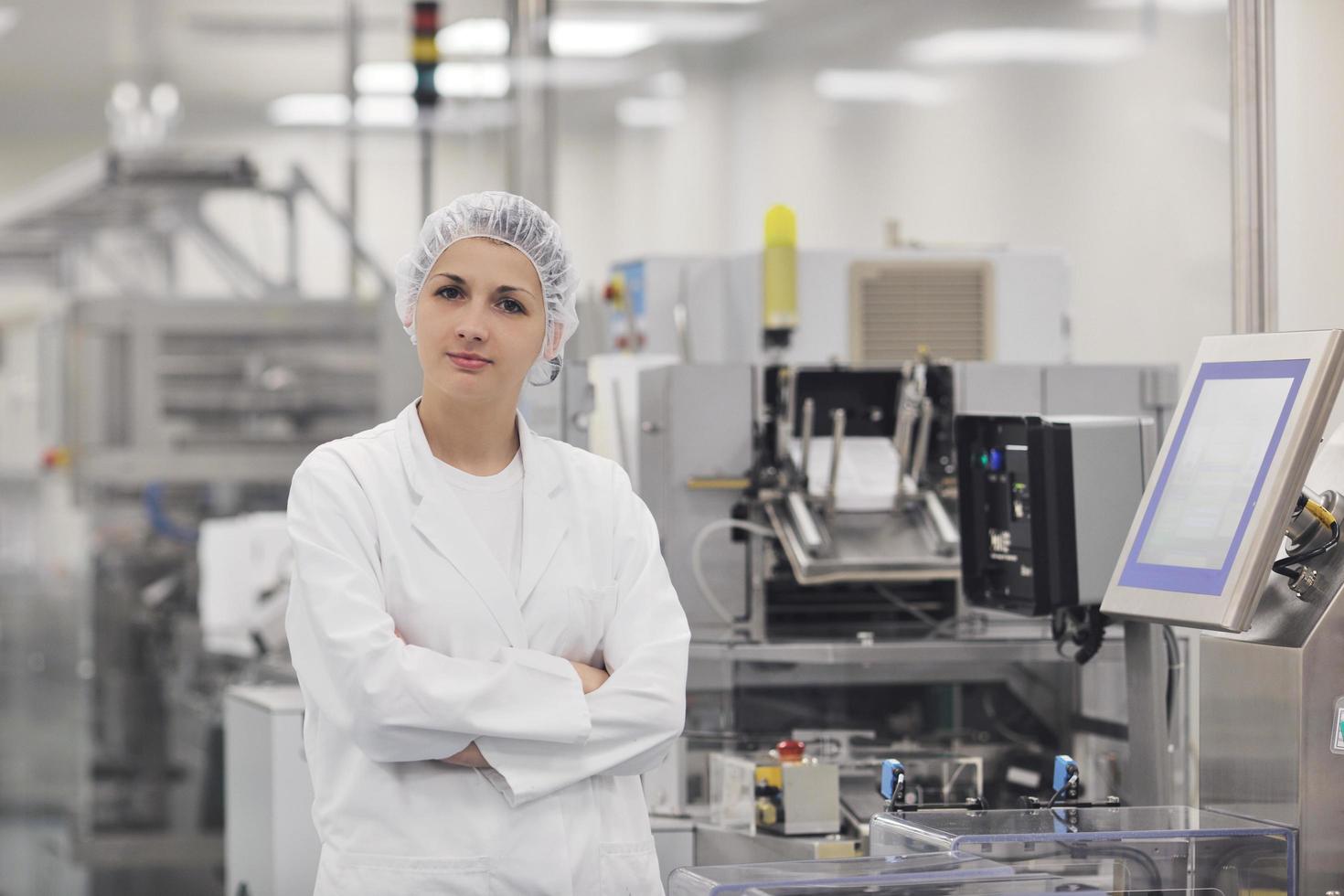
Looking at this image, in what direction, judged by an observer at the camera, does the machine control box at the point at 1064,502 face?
facing the viewer and to the left of the viewer

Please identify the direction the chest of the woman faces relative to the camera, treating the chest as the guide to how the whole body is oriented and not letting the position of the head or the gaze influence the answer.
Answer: toward the camera

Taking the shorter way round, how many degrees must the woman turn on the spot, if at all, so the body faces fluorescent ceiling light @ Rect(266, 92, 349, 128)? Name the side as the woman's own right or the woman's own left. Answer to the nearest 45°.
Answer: approximately 180°

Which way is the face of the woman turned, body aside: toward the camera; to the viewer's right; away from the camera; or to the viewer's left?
toward the camera

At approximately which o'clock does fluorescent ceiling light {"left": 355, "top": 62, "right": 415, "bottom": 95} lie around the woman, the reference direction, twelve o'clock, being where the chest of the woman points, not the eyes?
The fluorescent ceiling light is roughly at 6 o'clock from the woman.

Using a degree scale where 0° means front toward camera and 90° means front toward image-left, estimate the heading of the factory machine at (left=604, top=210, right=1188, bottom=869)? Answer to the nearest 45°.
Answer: approximately 0°

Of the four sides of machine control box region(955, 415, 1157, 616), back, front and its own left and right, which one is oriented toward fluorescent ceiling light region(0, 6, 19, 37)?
right

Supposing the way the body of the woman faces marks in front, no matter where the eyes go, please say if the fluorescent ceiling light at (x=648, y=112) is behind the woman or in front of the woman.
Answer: behind

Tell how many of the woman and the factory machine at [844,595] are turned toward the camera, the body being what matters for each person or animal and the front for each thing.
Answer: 2

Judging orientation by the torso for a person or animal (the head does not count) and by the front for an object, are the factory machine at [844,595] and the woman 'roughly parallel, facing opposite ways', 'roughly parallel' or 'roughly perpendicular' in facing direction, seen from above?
roughly parallel

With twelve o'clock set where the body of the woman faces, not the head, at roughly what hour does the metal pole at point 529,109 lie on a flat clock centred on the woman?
The metal pole is roughly at 6 o'clock from the woman.
